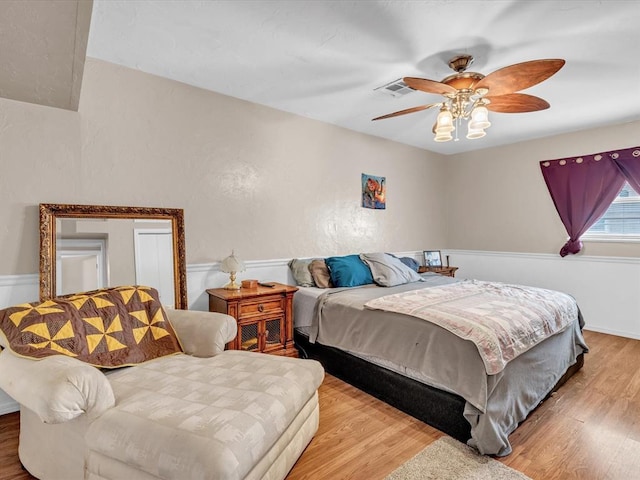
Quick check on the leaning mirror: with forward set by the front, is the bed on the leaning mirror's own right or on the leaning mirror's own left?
on the leaning mirror's own left

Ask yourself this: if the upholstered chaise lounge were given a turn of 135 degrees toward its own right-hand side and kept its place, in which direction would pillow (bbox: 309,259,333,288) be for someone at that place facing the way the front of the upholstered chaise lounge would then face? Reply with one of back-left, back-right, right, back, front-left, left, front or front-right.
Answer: back-right

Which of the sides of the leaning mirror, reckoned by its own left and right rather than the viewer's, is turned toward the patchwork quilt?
front

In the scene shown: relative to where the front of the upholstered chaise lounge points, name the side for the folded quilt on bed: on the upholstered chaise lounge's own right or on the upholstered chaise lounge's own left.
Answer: on the upholstered chaise lounge's own left

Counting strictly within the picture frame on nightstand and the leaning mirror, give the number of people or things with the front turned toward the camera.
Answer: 2

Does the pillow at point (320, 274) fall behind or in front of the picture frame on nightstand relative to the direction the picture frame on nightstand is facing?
in front

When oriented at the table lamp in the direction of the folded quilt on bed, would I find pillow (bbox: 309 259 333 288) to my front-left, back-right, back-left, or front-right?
front-left

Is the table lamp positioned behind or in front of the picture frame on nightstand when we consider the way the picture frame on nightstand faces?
in front

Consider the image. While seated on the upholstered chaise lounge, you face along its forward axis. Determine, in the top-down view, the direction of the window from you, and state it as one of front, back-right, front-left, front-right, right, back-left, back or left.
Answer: front-left

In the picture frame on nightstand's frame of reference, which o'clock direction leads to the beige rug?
The beige rug is roughly at 12 o'clock from the picture frame on nightstand.

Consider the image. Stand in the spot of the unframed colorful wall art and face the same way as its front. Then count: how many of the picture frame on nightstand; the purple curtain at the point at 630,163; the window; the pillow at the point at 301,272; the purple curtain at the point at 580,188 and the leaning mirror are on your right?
2

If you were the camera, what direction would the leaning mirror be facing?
facing the viewer

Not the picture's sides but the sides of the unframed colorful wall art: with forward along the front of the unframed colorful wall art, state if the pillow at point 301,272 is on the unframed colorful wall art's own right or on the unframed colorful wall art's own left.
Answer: on the unframed colorful wall art's own right

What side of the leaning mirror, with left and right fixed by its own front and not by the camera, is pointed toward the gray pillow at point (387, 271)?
left

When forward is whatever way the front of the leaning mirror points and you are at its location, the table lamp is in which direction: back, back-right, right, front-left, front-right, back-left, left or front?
left

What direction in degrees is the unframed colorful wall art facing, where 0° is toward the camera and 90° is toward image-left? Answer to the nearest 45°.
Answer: approximately 315°

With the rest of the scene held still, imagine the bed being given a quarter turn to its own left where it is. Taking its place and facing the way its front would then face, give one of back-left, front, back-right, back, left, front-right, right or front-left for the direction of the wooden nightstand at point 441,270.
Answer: front-left
